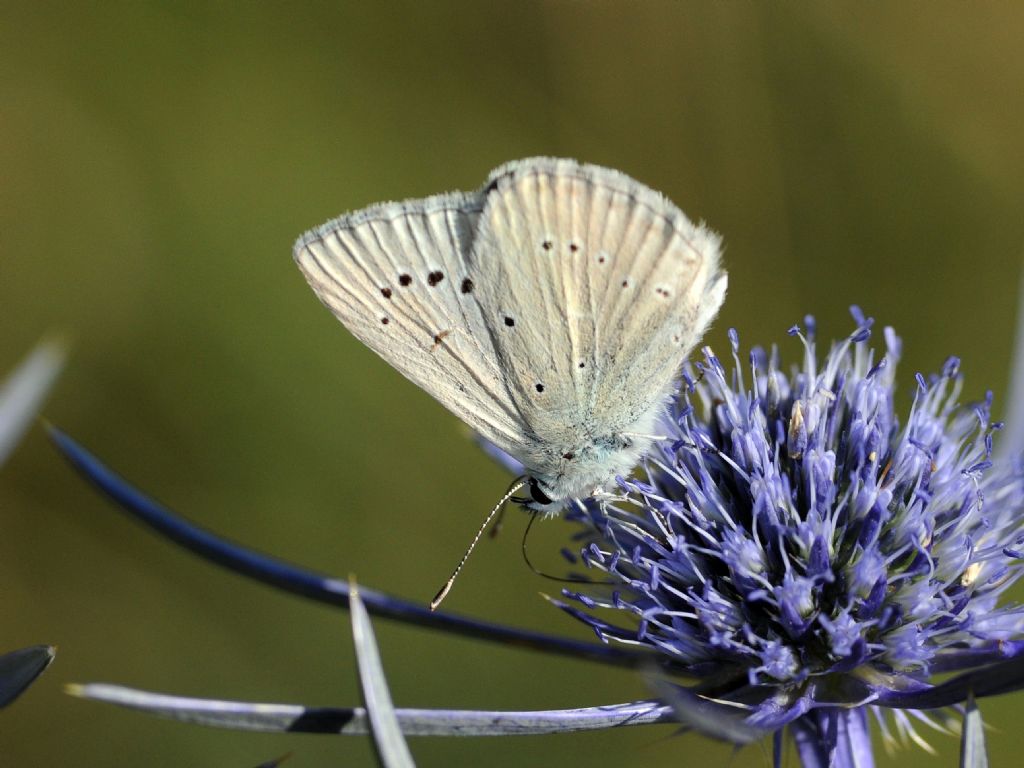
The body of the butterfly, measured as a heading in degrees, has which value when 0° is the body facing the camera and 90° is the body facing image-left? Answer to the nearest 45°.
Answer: approximately 90°
